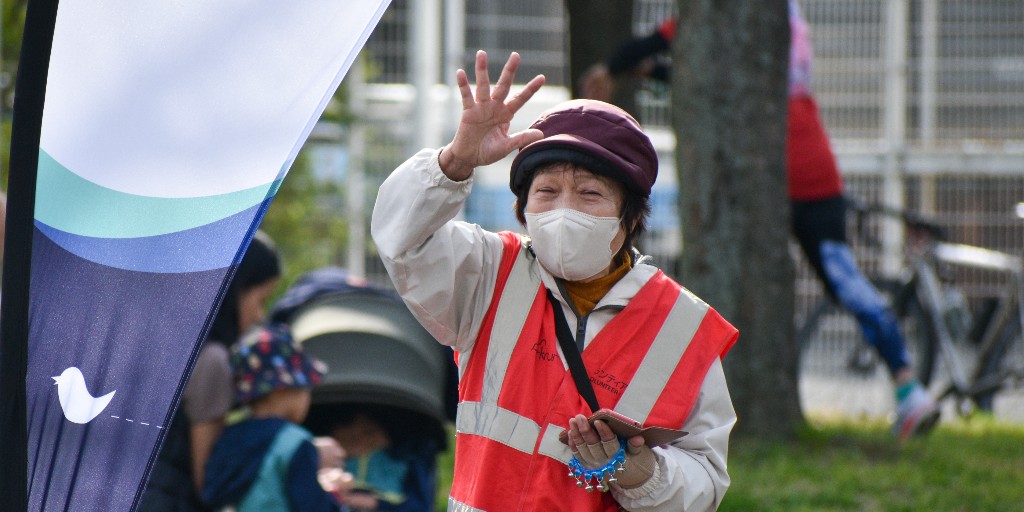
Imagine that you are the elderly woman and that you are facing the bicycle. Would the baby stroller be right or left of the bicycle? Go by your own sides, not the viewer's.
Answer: left

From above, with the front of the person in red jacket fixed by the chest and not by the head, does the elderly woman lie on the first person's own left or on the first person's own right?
on the first person's own left
